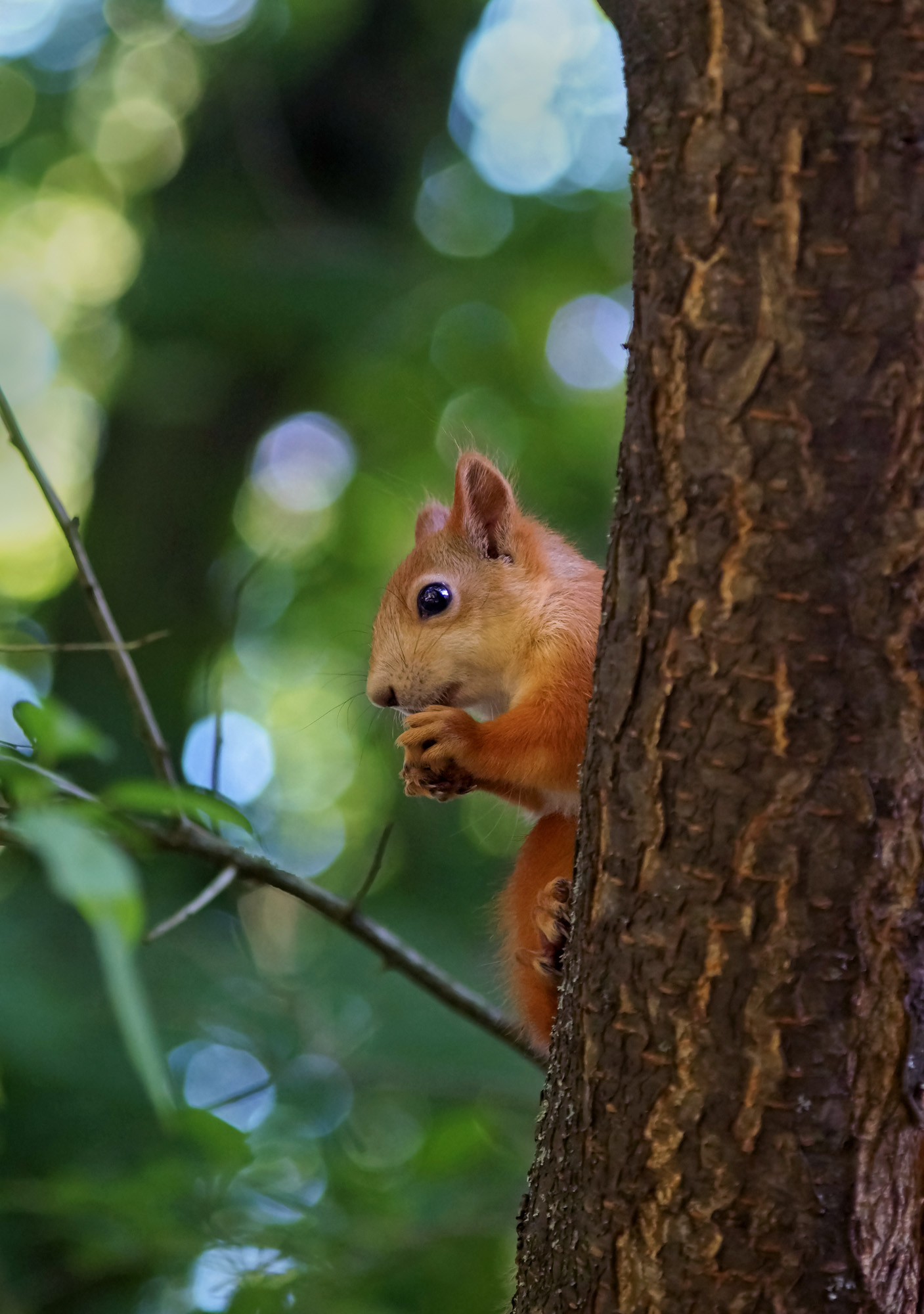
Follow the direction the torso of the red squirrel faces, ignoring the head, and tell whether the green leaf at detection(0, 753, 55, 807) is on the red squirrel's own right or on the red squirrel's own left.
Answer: on the red squirrel's own right

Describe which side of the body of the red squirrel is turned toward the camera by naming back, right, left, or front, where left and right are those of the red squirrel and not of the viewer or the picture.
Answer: left
